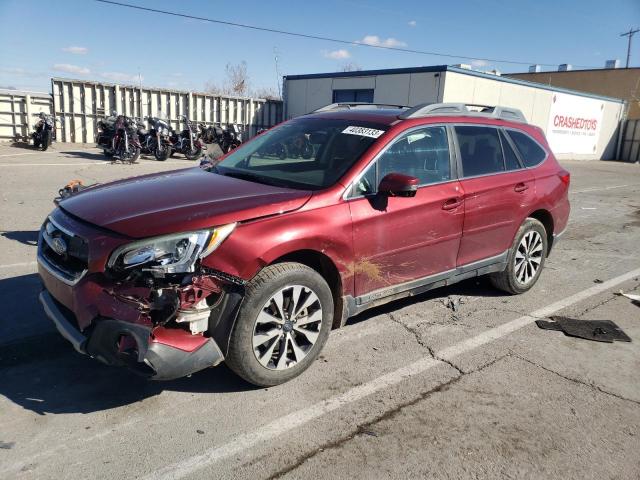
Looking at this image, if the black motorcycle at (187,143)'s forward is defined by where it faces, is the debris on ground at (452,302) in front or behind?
in front

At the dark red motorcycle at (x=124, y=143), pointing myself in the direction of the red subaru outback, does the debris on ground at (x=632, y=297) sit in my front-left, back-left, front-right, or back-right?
front-left

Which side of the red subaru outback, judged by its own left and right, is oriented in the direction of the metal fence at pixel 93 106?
right

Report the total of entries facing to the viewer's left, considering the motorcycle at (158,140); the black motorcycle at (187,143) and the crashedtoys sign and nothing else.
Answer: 0

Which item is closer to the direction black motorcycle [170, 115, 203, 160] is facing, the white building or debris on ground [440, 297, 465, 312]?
the debris on ground

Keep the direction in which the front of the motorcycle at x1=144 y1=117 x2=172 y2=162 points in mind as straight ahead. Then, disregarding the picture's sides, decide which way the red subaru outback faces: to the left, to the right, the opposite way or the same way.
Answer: to the right

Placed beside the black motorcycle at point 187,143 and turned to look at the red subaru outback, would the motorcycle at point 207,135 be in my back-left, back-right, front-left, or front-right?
back-left

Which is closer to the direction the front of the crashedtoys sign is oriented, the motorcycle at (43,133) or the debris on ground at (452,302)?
the debris on ground

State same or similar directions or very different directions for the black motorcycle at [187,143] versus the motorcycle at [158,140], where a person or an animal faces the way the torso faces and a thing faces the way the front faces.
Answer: same or similar directions

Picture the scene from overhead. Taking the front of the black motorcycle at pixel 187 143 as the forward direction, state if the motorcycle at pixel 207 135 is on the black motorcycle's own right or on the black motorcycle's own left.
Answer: on the black motorcycle's own left

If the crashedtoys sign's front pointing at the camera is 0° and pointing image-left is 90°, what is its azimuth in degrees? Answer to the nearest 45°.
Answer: approximately 315°

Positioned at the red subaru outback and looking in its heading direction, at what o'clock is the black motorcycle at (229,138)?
The black motorcycle is roughly at 4 o'clock from the red subaru outback.

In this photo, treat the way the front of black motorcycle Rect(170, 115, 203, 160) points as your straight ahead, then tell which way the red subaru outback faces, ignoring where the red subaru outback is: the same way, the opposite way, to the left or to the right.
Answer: to the right

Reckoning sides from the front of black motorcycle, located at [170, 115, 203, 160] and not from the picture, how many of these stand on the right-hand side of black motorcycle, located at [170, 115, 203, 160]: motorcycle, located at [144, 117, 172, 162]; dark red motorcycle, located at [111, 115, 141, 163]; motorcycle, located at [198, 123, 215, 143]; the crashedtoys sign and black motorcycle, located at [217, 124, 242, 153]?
2

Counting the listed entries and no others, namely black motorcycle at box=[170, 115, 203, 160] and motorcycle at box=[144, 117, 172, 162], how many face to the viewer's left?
0

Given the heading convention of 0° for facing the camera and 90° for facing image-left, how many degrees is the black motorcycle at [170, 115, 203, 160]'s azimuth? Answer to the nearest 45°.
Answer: approximately 315°

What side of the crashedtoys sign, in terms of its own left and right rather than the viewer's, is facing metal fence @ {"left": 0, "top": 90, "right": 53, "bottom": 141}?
right

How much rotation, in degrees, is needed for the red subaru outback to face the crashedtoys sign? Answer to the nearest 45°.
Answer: approximately 180°
